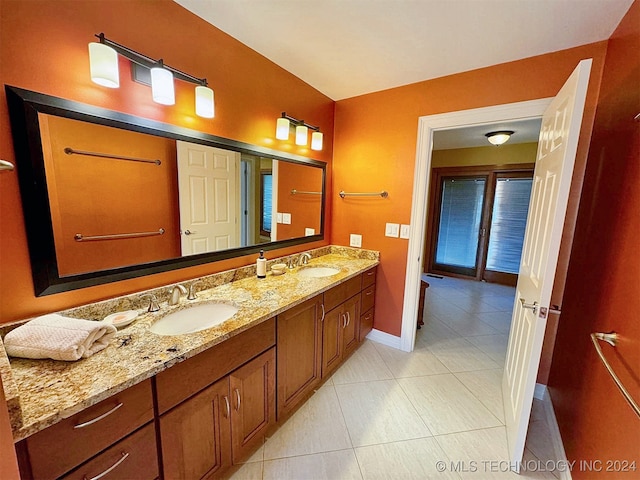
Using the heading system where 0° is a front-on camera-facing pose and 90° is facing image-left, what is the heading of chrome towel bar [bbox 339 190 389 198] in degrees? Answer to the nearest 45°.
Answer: approximately 0°

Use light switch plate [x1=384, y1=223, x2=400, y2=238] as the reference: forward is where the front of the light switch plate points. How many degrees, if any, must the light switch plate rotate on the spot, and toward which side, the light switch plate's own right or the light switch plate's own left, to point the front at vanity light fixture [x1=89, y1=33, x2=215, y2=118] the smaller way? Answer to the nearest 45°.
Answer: approximately 45° to the light switch plate's own right

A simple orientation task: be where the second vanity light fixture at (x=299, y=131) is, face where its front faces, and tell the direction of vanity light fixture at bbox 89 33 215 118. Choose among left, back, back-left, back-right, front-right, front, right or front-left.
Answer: right

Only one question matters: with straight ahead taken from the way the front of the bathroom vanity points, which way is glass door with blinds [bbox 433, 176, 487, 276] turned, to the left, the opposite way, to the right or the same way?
to the right

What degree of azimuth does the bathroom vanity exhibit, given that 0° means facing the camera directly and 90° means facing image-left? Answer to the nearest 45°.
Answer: approximately 315°

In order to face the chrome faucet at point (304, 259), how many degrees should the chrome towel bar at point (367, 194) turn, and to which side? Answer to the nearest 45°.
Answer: approximately 45° to its right

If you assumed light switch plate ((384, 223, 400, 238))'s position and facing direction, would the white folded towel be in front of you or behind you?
in front

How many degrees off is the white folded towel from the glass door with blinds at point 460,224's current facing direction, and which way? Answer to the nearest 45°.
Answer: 0° — it already faces it
